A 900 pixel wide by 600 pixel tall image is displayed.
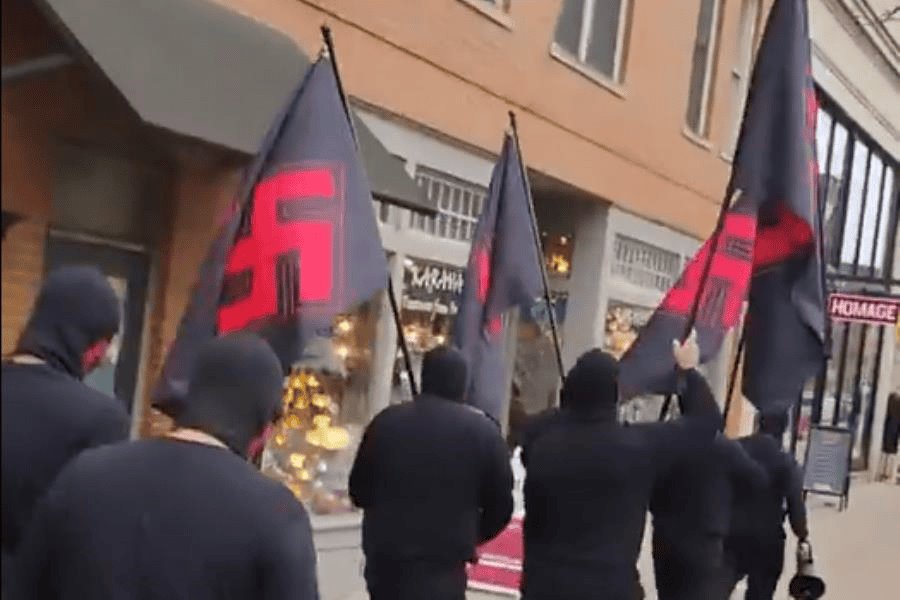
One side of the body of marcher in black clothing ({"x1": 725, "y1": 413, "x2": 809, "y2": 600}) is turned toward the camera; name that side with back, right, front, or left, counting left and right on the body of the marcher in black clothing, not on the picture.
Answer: back

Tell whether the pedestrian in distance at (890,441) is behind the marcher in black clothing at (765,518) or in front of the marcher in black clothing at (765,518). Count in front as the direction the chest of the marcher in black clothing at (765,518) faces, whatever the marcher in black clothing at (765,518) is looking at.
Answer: in front

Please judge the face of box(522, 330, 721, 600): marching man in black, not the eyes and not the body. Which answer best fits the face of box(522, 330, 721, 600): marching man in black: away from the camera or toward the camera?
away from the camera

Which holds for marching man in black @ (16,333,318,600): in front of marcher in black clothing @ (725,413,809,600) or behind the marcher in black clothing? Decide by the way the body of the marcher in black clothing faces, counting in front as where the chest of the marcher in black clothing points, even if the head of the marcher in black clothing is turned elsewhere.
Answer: behind

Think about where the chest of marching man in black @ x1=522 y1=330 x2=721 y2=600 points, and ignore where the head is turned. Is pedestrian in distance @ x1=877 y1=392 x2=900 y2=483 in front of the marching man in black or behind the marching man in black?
in front

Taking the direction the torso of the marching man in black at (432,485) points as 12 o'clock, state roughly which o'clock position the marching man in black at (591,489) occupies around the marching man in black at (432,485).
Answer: the marching man in black at (591,489) is roughly at 3 o'clock from the marching man in black at (432,485).

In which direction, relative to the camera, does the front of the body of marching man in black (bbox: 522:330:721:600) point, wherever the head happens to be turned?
away from the camera

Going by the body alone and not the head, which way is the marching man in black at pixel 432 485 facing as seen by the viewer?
away from the camera

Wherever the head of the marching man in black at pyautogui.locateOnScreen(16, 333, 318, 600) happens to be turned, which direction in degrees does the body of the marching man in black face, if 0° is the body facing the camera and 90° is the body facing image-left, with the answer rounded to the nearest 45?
approximately 225°

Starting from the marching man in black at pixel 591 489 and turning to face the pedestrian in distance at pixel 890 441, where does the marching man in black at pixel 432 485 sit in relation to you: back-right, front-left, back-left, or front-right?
back-left
